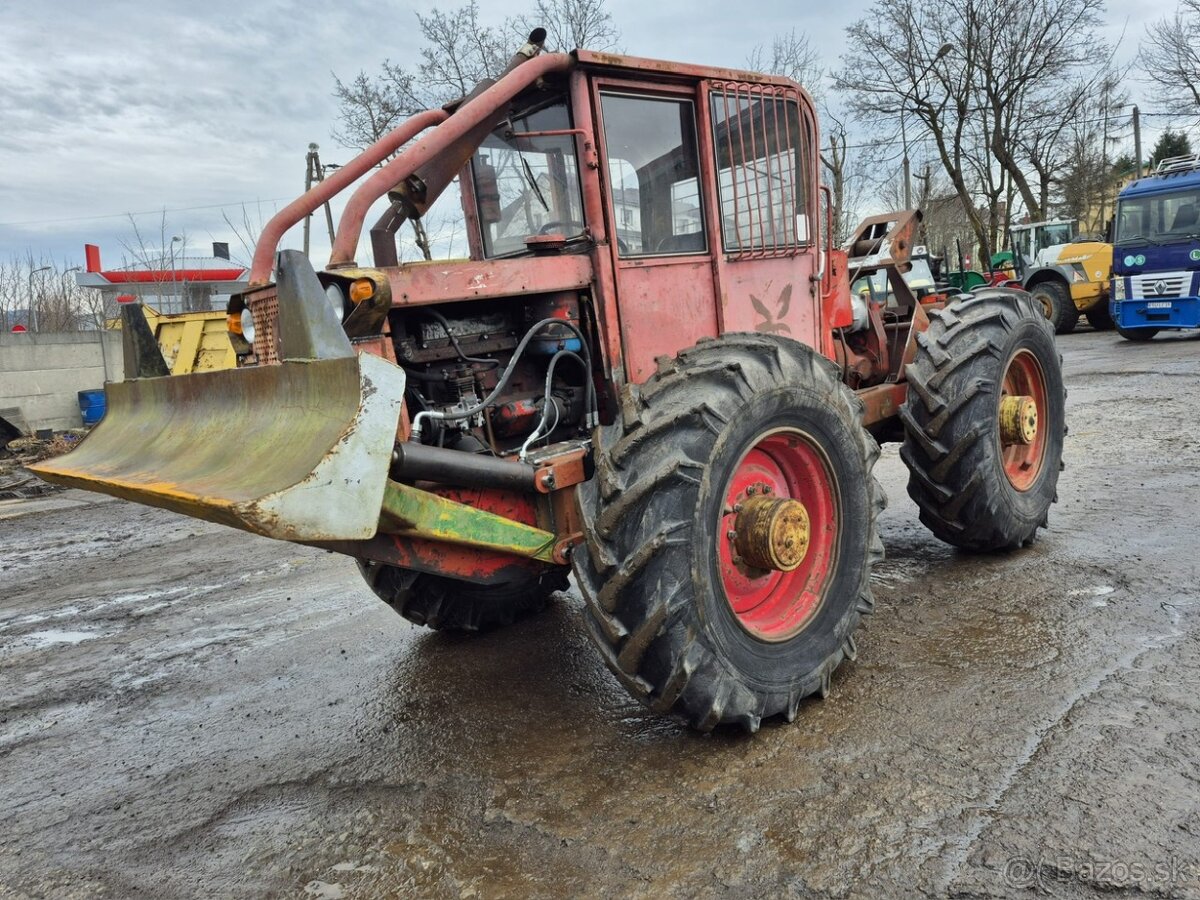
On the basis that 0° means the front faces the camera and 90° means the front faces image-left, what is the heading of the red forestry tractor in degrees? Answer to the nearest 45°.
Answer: approximately 45°

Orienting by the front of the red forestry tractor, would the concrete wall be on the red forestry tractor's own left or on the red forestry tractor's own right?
on the red forestry tractor's own right

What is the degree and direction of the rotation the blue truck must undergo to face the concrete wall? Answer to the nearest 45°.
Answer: approximately 45° to its right

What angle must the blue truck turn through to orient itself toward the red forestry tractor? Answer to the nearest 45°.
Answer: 0° — it already faces it

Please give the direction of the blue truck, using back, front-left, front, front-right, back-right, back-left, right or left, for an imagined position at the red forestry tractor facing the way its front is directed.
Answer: back

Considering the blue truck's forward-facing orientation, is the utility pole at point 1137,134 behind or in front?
behind

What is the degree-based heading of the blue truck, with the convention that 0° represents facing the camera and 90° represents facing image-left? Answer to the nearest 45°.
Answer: approximately 0°

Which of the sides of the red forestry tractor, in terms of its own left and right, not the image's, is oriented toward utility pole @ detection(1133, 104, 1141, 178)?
back

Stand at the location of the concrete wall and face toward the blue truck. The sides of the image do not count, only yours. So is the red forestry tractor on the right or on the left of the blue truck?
right

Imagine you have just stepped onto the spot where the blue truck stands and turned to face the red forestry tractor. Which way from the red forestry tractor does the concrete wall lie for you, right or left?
right
